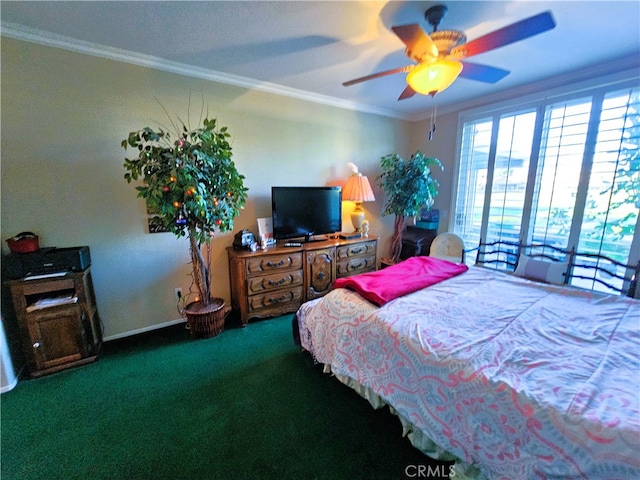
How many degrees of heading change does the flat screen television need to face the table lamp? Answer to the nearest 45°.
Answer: approximately 90° to its left

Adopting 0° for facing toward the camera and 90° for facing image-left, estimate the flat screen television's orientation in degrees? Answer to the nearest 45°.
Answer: approximately 315°

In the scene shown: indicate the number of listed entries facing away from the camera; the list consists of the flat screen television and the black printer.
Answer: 0

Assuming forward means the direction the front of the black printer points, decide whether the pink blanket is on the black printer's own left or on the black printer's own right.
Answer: on the black printer's own left

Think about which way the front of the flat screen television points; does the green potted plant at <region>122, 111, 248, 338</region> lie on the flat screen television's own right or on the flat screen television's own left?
on the flat screen television's own right

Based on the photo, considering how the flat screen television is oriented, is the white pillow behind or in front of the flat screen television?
in front

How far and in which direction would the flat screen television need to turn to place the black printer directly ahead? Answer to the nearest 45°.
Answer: approximately 90° to its right

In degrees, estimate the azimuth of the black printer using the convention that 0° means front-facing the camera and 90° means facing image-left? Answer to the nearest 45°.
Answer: approximately 0°

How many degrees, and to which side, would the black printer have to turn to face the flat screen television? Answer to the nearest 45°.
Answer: approximately 90° to its left

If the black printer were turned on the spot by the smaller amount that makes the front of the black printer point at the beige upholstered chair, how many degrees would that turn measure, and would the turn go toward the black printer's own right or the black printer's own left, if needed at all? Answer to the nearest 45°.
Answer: approximately 45° to the black printer's own left
